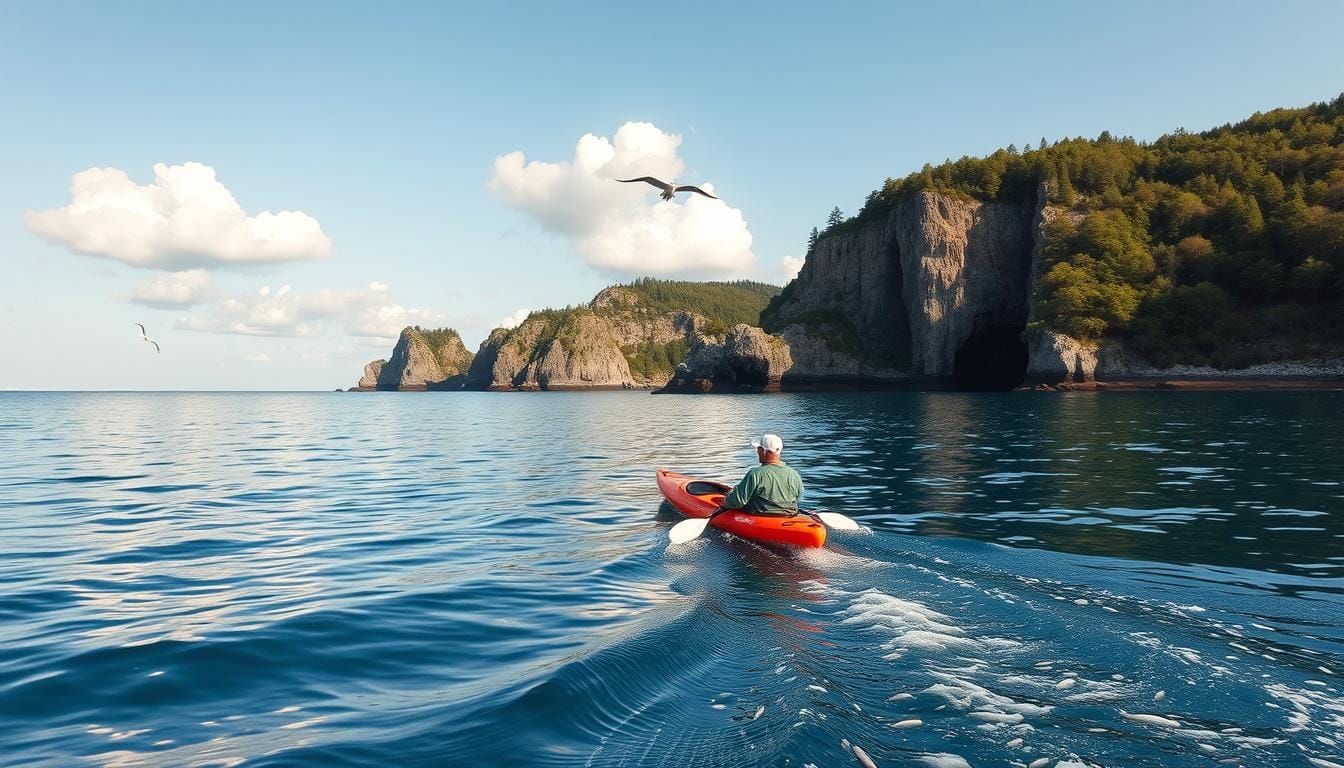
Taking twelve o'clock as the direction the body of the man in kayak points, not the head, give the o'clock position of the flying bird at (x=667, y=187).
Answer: The flying bird is roughly at 1 o'clock from the man in kayak.

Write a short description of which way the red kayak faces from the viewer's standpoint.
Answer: facing away from the viewer and to the left of the viewer

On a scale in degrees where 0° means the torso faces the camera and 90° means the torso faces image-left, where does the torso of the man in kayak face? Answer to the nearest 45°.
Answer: approximately 135°
